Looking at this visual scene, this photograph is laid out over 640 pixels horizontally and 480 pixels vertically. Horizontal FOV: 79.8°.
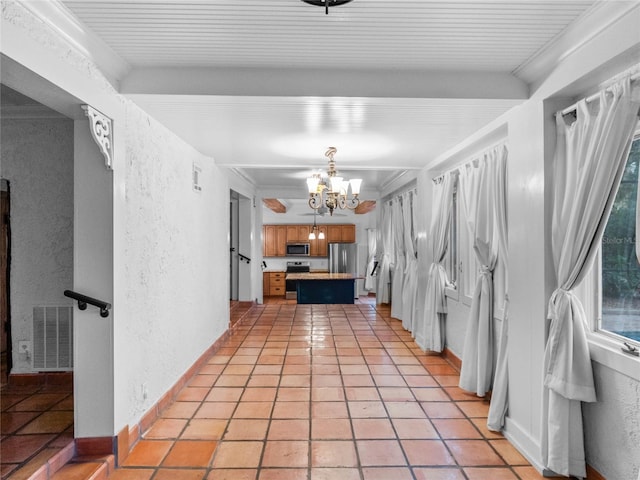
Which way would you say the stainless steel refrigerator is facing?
toward the camera

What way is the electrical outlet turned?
toward the camera

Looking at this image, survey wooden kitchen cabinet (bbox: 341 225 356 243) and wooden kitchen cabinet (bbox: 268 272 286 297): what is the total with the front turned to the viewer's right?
0

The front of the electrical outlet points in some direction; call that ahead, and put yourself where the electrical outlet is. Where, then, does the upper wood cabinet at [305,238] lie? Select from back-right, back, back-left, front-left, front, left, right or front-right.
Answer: back-left

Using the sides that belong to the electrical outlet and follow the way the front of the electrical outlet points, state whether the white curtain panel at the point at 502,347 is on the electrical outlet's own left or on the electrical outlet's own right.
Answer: on the electrical outlet's own left

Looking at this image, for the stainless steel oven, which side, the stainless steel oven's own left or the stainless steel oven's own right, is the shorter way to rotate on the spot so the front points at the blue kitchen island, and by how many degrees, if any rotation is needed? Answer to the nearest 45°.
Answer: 0° — it already faces it

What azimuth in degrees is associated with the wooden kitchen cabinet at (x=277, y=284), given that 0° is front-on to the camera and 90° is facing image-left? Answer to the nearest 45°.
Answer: approximately 0°

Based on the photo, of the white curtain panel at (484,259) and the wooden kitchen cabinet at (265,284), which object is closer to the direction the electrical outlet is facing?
the white curtain panel

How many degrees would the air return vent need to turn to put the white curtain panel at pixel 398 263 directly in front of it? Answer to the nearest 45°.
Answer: approximately 90° to its left

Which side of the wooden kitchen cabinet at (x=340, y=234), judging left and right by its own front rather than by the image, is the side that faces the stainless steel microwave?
right

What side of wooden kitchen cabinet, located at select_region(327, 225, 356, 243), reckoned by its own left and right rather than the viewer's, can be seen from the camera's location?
front

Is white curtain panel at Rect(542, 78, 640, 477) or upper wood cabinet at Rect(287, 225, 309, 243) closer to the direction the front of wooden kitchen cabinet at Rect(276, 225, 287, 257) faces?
the white curtain panel
